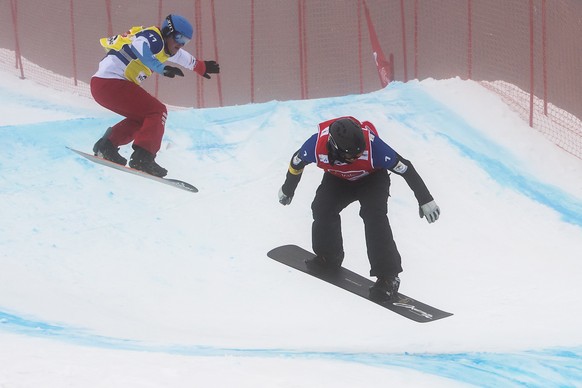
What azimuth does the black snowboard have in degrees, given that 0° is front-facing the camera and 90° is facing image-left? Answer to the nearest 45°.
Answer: approximately 315°

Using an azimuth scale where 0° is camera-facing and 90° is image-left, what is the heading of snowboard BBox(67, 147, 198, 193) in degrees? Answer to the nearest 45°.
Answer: approximately 270°

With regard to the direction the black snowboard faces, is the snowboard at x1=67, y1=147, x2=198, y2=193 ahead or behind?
behind

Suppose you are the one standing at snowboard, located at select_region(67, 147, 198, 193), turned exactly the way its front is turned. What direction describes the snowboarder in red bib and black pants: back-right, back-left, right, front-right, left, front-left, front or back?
front-right

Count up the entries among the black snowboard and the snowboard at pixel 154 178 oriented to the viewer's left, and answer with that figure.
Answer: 0
